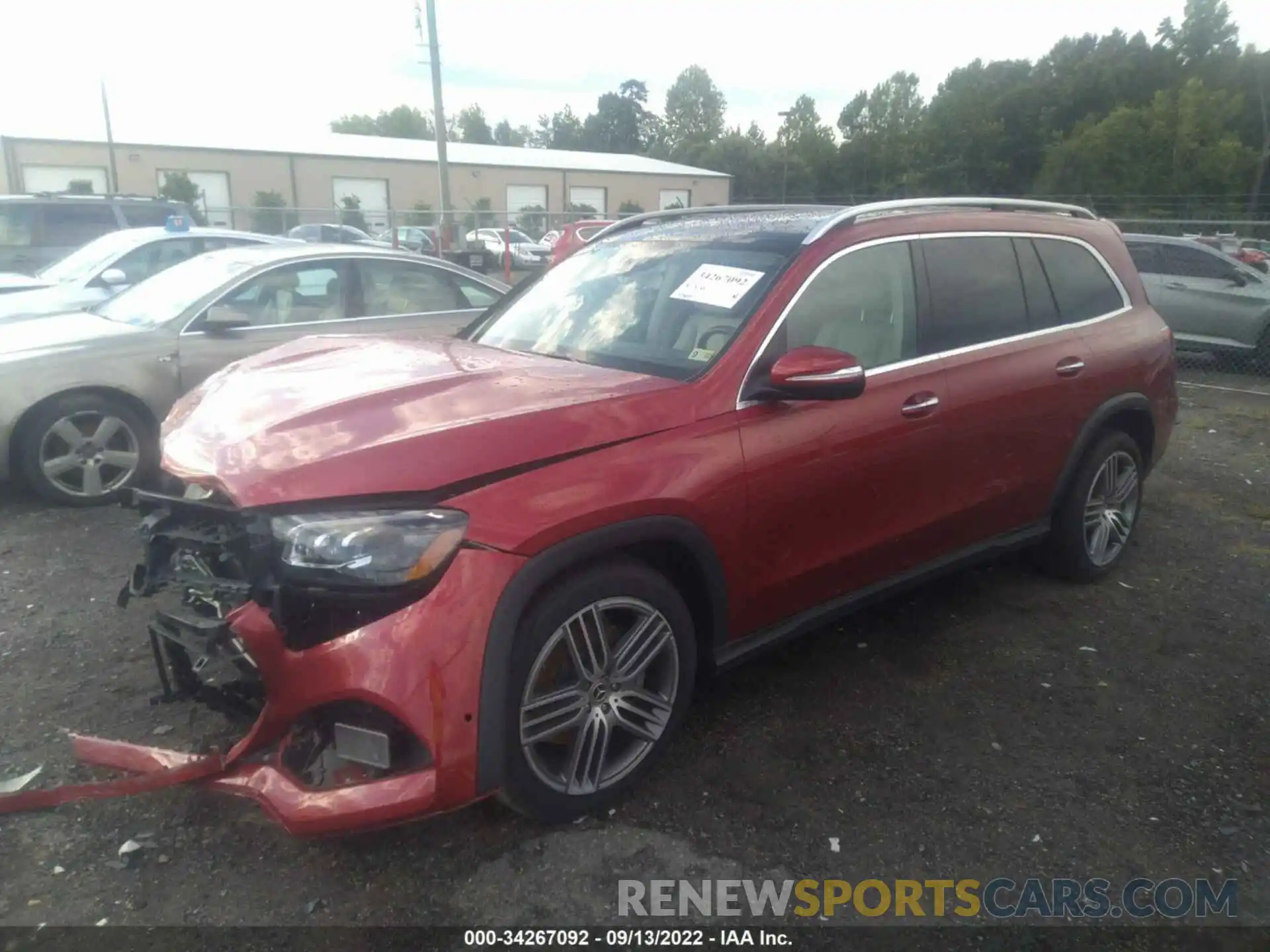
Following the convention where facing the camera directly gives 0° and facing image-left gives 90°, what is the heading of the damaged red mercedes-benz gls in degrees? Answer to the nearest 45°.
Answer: approximately 45°

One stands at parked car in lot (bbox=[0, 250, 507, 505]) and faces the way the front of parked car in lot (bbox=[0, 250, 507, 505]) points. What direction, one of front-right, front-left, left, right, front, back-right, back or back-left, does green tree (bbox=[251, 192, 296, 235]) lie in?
right

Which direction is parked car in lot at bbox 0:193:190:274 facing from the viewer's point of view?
to the viewer's left

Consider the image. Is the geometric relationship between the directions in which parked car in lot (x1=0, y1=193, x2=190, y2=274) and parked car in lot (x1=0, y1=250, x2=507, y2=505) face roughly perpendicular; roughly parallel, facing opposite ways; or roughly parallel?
roughly parallel

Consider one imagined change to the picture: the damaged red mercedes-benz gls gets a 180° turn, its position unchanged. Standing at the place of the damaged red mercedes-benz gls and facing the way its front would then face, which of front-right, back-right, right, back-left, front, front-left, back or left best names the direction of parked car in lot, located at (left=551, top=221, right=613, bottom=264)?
front-left

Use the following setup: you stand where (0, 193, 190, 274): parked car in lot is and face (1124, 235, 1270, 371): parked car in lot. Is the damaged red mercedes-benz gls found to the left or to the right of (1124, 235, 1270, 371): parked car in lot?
right

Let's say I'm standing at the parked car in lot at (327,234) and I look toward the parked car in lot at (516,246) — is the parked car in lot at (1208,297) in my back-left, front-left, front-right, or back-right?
front-right

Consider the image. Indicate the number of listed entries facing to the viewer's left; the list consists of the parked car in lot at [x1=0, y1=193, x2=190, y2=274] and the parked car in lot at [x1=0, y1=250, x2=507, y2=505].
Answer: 2

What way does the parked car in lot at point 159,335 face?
to the viewer's left

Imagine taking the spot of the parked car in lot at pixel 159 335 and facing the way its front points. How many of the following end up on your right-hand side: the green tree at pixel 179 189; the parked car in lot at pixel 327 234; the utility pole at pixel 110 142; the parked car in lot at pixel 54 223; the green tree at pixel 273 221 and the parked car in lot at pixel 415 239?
6

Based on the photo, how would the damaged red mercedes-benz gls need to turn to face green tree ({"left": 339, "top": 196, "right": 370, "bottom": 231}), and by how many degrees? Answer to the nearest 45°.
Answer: approximately 135° to its right

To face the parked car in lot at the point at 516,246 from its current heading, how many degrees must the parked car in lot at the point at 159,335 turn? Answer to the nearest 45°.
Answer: approximately 90° to its right

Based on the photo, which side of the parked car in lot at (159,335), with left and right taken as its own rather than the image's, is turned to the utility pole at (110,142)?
right

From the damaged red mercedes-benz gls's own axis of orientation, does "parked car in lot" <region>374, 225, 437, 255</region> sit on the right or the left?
on its right

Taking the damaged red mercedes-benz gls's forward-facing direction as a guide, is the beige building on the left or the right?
on its right

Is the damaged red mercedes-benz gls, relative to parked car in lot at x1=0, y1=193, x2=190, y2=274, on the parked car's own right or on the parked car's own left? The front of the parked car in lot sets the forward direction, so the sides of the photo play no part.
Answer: on the parked car's own left

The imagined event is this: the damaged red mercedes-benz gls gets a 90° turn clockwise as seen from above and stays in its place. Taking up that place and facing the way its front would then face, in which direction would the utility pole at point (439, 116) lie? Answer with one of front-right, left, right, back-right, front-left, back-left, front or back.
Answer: front-right
